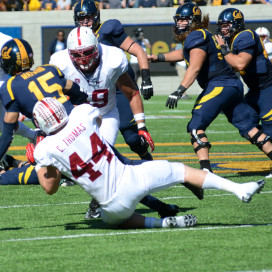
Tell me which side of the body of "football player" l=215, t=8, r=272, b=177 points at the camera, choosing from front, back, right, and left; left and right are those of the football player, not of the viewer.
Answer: left

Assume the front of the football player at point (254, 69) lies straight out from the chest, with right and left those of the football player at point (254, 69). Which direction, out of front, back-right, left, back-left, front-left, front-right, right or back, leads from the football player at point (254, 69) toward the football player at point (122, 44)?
front-left

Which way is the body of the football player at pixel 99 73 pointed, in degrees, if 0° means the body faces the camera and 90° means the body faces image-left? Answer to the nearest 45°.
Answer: approximately 0°

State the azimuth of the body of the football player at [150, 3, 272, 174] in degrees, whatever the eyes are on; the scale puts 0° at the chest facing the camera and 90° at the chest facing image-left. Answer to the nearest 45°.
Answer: approximately 90°

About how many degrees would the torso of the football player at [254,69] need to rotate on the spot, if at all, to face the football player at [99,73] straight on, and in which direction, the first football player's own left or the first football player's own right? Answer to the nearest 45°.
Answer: approximately 45° to the first football player's own left

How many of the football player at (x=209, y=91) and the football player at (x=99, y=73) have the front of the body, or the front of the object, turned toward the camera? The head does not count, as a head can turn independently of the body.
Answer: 1

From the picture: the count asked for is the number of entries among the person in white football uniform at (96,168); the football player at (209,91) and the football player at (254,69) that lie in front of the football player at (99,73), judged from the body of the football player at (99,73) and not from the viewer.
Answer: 1

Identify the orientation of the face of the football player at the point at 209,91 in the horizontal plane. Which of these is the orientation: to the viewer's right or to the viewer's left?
to the viewer's left

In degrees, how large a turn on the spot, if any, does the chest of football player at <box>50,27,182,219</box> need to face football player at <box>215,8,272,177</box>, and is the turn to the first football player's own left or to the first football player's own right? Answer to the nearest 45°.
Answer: approximately 135° to the first football player's own left

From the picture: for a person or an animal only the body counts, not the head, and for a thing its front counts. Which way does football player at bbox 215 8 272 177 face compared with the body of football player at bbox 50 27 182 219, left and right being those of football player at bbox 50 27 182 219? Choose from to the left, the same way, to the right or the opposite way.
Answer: to the right
